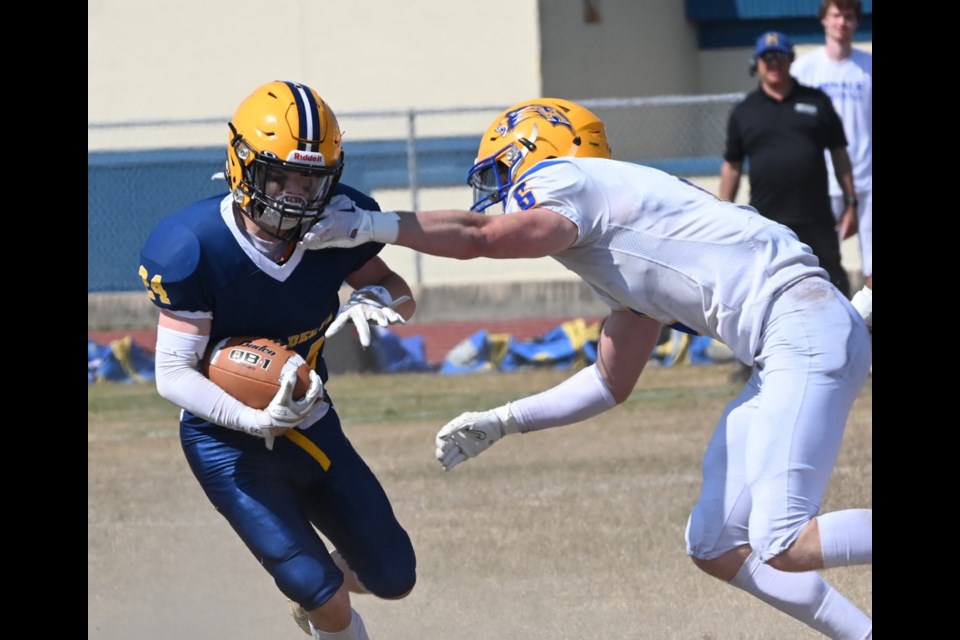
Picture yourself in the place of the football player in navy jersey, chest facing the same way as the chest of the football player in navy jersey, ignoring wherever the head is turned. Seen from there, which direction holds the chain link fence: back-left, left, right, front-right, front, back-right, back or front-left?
back-left

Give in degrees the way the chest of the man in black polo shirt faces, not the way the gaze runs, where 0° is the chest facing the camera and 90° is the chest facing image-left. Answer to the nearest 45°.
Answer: approximately 0°

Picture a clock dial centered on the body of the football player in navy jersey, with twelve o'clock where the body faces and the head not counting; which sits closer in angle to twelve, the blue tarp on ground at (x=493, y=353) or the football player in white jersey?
the football player in white jersey

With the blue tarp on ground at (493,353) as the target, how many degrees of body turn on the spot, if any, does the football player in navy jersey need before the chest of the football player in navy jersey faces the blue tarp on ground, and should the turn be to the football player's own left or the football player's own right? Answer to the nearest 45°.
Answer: approximately 135° to the football player's own left

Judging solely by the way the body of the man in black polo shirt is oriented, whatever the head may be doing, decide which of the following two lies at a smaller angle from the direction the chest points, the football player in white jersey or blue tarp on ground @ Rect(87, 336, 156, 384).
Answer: the football player in white jersey

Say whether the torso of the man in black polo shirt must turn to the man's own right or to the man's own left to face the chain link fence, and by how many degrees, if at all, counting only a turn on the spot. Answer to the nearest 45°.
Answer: approximately 135° to the man's own right

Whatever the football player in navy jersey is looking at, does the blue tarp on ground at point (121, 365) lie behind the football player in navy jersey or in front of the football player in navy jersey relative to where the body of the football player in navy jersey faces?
behind

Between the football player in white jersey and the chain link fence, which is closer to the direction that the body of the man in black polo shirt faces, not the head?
the football player in white jersey
